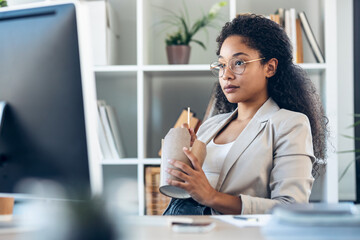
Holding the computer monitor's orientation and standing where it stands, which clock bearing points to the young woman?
The young woman is roughly at 12 o'clock from the computer monitor.

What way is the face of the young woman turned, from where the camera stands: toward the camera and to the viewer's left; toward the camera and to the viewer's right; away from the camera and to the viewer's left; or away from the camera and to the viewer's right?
toward the camera and to the viewer's left

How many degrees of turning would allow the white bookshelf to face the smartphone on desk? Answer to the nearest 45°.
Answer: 0° — it already faces it

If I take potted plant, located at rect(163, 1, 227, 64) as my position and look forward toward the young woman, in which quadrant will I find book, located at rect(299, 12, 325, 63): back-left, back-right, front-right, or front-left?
front-left

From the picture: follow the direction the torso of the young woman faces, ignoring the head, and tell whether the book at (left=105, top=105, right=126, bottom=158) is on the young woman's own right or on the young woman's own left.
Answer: on the young woman's own right

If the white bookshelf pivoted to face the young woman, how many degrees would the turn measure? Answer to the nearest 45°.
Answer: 0° — it already faces them

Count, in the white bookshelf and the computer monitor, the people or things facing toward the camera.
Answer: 1

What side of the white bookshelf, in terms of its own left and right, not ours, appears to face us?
front

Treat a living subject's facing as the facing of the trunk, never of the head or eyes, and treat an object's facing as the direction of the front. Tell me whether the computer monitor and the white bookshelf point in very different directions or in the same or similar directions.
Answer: very different directions

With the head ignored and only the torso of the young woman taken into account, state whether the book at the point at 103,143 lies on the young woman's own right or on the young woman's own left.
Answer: on the young woman's own right

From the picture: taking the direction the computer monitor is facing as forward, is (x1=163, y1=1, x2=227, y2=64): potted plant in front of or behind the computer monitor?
in front

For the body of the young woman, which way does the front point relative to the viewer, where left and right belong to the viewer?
facing the viewer and to the left of the viewer

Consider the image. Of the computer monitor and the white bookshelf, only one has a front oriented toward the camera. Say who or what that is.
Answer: the white bookshelf

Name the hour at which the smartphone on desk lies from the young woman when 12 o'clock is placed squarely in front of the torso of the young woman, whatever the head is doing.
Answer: The smartphone on desk is roughly at 11 o'clock from the young woman.

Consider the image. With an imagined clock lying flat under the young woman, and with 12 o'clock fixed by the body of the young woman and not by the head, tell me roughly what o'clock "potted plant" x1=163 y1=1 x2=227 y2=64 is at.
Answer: The potted plant is roughly at 4 o'clock from the young woman.

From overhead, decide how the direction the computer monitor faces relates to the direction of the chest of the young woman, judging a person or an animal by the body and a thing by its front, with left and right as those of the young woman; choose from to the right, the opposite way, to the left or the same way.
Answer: the opposite way

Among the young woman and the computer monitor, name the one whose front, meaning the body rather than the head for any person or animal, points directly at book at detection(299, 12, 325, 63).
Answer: the computer monitor

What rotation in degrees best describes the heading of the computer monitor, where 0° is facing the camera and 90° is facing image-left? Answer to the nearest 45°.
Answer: approximately 225°

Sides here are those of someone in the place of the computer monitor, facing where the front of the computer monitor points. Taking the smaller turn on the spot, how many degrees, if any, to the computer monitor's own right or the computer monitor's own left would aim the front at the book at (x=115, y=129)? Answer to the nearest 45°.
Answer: approximately 45° to the computer monitor's own left
